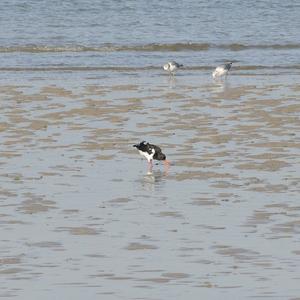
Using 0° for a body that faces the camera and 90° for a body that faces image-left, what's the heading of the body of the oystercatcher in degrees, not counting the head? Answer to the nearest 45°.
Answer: approximately 270°

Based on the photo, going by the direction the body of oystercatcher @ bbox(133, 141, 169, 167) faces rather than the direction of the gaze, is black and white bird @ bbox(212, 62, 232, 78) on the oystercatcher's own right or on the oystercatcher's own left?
on the oystercatcher's own left
